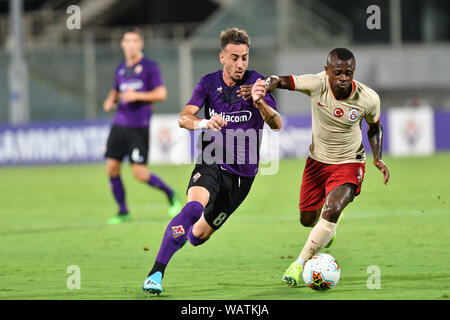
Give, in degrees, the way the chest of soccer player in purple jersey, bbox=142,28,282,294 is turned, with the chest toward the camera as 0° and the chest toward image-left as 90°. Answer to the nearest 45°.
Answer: approximately 0°

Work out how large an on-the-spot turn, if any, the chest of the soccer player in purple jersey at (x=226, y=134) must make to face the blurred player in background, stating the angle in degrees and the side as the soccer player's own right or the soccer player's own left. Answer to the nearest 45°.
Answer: approximately 180°

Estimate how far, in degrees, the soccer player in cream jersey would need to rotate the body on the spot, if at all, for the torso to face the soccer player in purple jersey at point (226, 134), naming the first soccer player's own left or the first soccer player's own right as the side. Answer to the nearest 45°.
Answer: approximately 90° to the first soccer player's own right

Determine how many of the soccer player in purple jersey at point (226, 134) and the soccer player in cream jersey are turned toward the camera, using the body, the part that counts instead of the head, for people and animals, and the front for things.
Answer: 2

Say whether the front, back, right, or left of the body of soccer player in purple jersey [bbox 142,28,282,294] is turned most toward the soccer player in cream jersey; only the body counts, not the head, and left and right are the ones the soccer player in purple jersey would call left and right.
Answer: left
